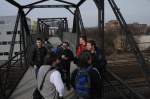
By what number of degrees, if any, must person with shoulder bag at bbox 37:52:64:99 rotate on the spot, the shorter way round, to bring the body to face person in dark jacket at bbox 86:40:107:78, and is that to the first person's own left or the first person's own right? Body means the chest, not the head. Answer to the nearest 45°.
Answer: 0° — they already face them

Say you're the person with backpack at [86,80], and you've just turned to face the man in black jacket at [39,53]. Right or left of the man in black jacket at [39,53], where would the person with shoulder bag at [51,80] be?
left

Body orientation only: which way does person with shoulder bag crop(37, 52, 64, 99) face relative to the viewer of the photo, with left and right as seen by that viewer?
facing away from the viewer and to the right of the viewer

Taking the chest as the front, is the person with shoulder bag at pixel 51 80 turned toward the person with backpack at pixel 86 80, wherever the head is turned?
no

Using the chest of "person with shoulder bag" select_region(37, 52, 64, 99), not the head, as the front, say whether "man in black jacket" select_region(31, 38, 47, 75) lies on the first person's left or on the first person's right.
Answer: on the first person's left
